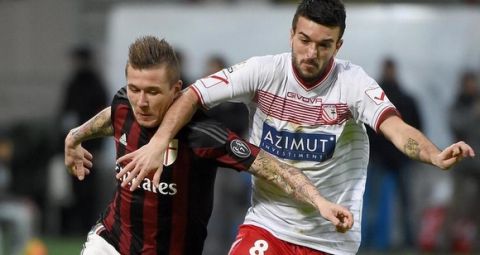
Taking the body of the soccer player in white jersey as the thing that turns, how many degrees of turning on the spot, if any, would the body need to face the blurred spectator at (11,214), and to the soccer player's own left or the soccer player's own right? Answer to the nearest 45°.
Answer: approximately 135° to the soccer player's own right

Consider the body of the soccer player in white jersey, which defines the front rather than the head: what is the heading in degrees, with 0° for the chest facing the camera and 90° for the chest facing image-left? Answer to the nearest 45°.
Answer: approximately 0°

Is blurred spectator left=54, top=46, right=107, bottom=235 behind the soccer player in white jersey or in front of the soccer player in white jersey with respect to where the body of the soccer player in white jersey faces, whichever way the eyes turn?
behind

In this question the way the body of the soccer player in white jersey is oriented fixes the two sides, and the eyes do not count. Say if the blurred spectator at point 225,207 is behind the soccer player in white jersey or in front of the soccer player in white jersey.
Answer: behind

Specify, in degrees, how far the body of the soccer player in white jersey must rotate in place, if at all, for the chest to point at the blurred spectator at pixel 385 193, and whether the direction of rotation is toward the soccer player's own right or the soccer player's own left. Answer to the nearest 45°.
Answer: approximately 180°
